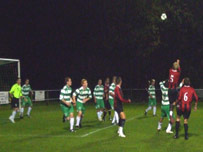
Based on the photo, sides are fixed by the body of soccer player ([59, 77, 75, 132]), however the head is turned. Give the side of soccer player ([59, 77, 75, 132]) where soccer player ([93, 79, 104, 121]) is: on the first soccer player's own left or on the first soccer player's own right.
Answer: on the first soccer player's own left

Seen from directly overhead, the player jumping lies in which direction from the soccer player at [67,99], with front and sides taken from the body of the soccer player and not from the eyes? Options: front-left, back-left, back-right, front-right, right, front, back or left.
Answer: front-left

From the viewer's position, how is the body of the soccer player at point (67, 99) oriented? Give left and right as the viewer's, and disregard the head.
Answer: facing the viewer and to the right of the viewer

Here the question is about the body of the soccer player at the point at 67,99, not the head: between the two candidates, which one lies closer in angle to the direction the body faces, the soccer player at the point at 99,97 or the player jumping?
the player jumping
